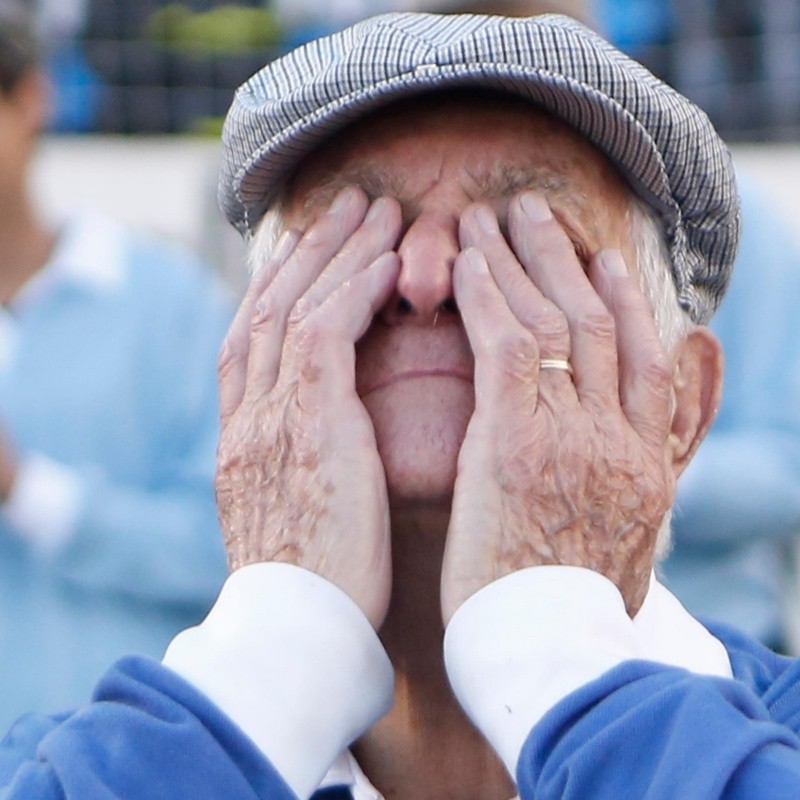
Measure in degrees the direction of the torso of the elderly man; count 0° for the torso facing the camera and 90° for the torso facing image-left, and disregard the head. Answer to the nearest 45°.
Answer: approximately 0°

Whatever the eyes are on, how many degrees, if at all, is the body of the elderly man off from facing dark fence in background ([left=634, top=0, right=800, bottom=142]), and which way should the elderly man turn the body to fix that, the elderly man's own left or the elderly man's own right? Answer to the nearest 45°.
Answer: approximately 180°

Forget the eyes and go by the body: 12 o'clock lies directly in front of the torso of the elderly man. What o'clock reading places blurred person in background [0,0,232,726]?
The blurred person in background is roughly at 5 o'clock from the elderly man.

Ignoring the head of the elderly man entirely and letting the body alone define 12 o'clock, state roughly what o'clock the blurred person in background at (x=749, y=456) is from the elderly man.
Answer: The blurred person in background is roughly at 7 o'clock from the elderly man.
